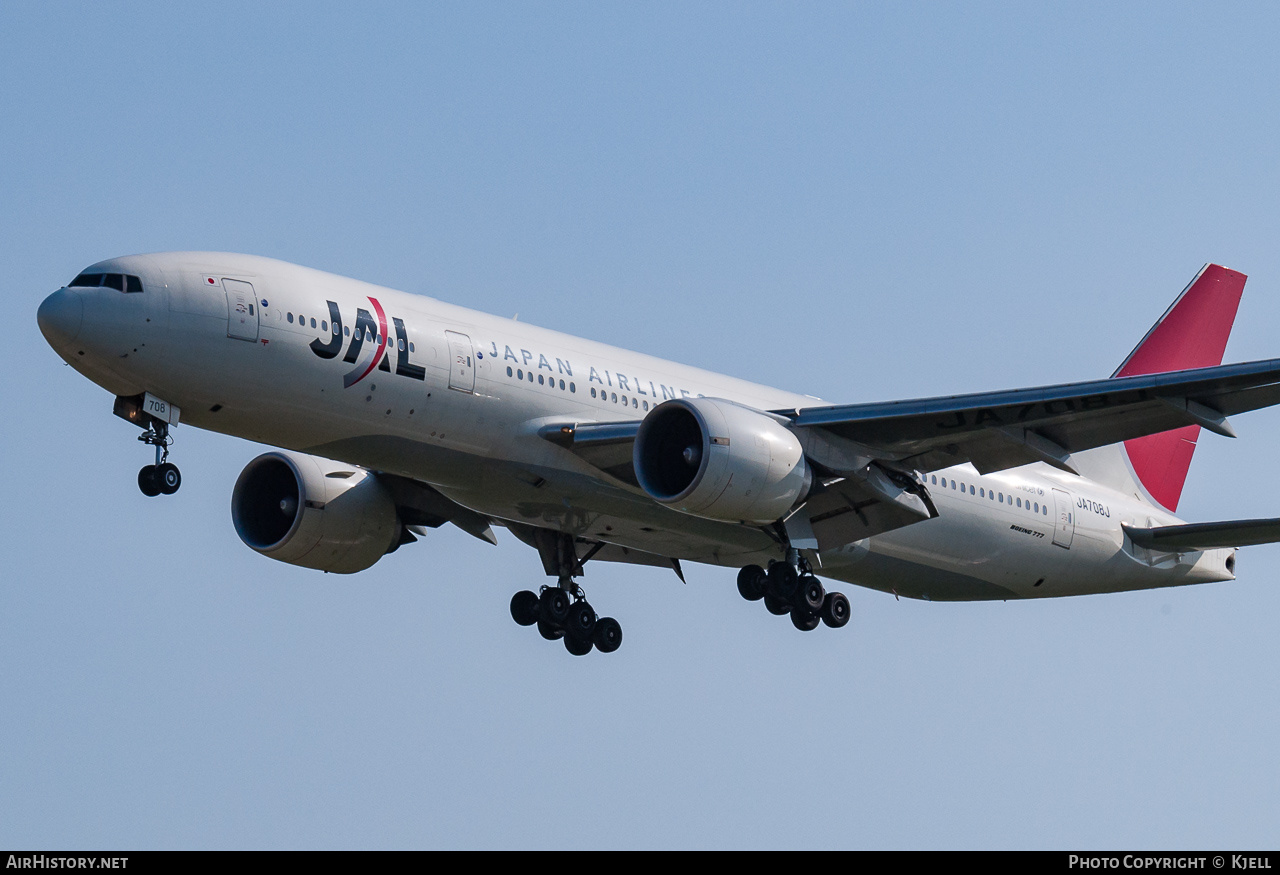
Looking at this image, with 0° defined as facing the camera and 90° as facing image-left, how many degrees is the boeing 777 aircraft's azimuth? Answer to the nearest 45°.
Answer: approximately 45°
